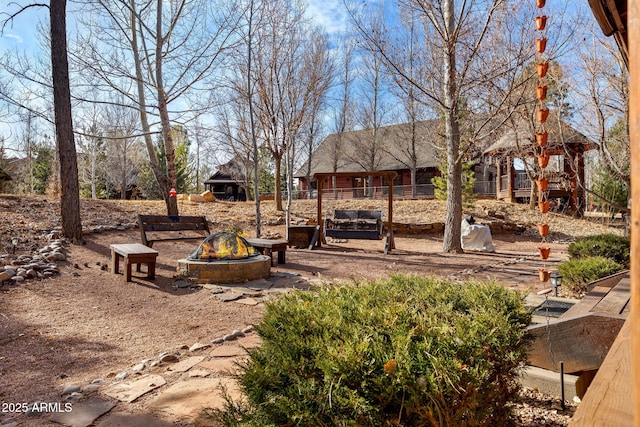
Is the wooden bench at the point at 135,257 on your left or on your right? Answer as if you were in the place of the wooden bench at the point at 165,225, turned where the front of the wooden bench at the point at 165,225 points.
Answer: on your right

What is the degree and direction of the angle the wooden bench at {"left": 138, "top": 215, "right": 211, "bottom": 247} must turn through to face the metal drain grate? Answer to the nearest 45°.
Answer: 0° — it already faces it

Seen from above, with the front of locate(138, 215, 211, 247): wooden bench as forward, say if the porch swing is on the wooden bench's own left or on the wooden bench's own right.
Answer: on the wooden bench's own left

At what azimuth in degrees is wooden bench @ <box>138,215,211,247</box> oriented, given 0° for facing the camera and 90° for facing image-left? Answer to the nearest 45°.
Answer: approximately 315°

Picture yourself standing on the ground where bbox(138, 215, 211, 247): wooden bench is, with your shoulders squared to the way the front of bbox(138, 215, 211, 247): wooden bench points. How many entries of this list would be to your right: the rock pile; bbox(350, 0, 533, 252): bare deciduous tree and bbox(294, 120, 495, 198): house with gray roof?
1

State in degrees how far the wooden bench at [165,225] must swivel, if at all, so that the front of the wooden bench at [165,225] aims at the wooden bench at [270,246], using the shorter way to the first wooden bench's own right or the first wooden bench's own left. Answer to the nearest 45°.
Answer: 0° — it already faces it

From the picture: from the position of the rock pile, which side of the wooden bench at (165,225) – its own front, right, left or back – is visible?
right
